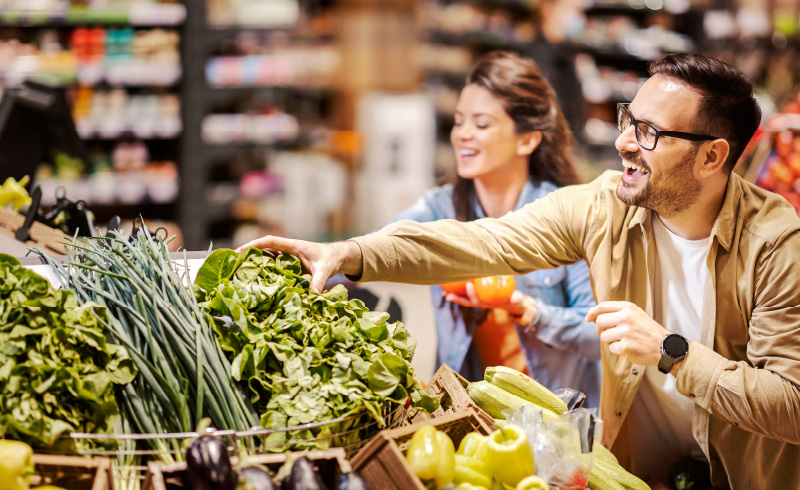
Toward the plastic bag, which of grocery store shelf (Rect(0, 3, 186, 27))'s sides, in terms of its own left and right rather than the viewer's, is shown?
front

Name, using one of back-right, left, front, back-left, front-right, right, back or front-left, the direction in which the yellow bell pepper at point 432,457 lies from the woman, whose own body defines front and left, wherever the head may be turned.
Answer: front-left

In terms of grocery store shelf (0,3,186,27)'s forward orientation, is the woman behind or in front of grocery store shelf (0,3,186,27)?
in front

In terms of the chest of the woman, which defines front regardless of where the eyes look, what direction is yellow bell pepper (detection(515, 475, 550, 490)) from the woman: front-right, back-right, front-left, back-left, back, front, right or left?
front-left

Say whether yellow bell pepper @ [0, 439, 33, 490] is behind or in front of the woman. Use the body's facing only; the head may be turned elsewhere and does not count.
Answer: in front

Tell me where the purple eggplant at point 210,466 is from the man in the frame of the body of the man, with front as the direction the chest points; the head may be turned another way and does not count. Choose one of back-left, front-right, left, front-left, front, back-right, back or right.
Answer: front

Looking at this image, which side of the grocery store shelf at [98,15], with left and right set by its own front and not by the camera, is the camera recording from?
front

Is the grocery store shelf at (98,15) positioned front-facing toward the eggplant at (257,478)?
yes

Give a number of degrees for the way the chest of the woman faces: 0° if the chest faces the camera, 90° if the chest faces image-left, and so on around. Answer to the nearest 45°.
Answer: approximately 45°

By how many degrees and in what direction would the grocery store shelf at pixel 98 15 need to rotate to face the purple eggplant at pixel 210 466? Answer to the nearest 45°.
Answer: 0° — it already faces it

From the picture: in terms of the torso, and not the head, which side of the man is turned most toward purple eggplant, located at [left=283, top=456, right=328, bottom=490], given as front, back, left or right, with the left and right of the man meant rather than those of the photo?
front

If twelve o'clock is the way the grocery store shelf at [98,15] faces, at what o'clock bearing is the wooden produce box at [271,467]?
The wooden produce box is roughly at 12 o'clock from the grocery store shelf.

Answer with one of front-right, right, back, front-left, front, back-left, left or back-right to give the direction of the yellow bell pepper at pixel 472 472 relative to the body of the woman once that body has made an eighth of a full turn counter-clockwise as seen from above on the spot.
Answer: front

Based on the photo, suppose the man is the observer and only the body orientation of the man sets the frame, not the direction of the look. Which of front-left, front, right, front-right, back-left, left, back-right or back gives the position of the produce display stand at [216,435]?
front

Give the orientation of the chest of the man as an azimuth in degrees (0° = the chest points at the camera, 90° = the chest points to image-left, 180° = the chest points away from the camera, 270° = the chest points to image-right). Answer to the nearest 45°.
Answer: approximately 45°
